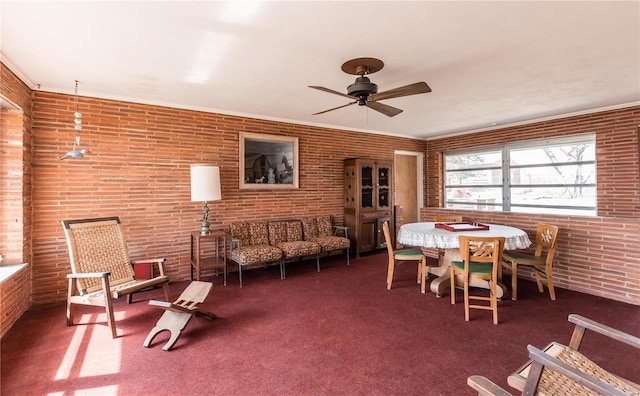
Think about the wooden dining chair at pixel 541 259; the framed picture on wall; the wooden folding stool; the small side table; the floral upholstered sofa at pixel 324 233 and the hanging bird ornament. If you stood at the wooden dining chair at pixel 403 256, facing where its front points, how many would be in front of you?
1

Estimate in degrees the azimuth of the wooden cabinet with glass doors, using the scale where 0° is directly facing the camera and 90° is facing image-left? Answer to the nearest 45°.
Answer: approximately 315°

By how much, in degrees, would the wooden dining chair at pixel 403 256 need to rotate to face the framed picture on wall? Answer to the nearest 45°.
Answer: approximately 180°

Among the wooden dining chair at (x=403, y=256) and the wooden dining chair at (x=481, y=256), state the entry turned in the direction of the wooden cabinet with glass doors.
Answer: the wooden dining chair at (x=481, y=256)

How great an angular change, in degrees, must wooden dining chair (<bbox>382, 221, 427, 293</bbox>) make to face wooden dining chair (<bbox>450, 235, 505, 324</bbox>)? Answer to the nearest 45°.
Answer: approximately 45° to its right

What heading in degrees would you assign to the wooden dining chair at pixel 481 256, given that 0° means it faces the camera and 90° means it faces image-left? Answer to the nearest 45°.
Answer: approximately 135°

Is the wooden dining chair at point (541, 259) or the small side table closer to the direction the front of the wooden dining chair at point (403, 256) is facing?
the wooden dining chair

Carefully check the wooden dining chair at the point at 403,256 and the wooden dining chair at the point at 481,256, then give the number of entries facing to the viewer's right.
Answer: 1

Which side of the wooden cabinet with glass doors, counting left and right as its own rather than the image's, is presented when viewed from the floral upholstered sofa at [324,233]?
right

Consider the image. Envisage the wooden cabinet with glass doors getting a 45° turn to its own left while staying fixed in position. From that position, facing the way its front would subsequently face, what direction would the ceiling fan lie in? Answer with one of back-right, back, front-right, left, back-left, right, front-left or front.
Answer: right

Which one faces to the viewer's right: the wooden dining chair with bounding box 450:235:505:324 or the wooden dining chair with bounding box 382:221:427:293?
the wooden dining chair with bounding box 382:221:427:293

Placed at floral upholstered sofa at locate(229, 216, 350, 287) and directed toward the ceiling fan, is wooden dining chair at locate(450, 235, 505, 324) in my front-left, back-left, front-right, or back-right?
front-left

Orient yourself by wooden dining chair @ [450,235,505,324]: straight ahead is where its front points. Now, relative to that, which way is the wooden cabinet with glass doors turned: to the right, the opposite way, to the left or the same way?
the opposite way

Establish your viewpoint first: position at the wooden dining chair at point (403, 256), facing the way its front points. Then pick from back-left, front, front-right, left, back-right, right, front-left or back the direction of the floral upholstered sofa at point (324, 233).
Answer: back-left

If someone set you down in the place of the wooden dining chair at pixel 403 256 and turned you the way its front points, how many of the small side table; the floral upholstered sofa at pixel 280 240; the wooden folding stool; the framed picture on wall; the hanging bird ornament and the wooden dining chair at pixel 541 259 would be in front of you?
1

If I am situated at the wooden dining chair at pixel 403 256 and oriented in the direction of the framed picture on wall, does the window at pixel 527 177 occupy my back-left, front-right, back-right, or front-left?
back-right

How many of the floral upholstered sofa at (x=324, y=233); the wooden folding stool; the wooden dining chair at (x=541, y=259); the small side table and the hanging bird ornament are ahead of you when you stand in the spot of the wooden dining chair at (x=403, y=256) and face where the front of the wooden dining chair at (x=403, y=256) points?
1

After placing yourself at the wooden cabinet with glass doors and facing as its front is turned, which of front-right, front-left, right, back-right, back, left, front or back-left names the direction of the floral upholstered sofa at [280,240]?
right

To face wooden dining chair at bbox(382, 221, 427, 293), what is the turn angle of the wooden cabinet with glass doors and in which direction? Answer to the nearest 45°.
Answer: approximately 45° to its right

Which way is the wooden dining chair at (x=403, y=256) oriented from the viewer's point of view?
to the viewer's right
